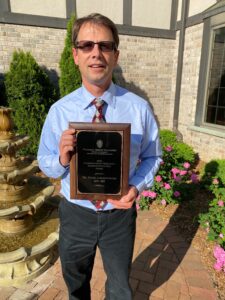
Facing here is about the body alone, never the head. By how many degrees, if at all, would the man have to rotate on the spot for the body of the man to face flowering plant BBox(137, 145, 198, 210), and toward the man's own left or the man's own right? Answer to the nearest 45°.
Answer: approximately 135° to the man's own left

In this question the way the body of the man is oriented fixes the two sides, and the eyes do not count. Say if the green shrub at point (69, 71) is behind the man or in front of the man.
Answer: behind

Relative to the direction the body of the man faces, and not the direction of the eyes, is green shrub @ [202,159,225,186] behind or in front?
behind

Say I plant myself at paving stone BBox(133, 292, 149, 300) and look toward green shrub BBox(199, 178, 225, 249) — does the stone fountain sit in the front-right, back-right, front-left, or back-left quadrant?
back-left

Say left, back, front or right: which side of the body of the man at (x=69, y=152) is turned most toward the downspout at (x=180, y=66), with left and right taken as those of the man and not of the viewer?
back

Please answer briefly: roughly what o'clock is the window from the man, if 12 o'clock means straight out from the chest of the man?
The window is roughly at 7 o'clock from the man.

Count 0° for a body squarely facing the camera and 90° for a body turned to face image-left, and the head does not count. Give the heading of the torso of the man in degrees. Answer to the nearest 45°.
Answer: approximately 0°
